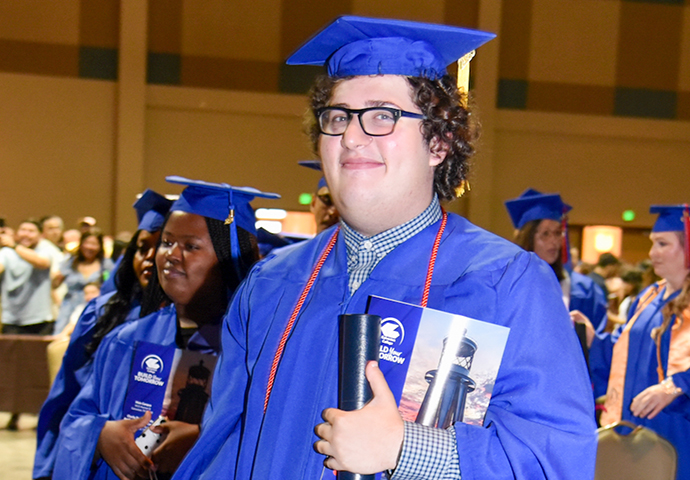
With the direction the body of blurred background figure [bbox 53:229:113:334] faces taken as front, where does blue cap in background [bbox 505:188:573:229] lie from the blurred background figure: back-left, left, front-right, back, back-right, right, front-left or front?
front-left

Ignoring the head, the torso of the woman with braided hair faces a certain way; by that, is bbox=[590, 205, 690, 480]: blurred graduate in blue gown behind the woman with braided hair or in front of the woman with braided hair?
behind

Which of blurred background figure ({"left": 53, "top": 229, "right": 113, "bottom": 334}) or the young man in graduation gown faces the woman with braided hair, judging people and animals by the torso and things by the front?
the blurred background figure

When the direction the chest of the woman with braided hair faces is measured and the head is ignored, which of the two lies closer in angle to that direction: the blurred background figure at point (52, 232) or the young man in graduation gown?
the young man in graduation gown

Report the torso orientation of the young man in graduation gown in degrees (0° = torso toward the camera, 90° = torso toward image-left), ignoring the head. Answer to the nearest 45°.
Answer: approximately 45°

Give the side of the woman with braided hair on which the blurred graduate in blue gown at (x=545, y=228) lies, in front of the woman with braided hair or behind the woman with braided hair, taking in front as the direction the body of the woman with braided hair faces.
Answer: behind

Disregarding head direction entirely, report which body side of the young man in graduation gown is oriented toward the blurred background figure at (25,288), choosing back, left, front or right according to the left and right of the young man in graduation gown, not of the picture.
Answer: right
